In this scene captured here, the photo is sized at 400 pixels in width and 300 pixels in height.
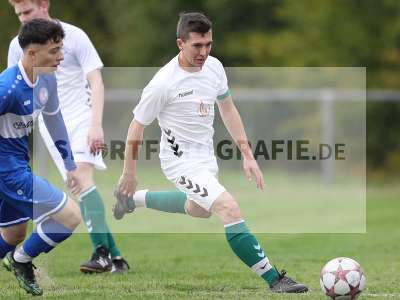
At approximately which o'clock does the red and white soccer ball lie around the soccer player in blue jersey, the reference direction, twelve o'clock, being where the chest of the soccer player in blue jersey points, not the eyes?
The red and white soccer ball is roughly at 11 o'clock from the soccer player in blue jersey.

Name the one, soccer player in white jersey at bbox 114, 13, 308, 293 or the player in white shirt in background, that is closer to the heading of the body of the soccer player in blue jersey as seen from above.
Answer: the soccer player in white jersey

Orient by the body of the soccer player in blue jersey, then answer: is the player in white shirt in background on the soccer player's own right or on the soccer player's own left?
on the soccer player's own left

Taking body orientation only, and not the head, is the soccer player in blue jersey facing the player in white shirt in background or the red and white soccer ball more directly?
the red and white soccer ball

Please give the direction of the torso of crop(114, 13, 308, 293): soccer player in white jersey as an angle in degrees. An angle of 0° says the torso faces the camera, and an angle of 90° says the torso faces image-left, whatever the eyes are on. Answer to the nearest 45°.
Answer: approximately 315°

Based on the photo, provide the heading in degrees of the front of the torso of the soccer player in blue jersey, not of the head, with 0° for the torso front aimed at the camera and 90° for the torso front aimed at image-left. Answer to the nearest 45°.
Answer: approximately 315°

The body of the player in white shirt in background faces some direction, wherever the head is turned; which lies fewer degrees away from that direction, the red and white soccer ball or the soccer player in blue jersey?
the soccer player in blue jersey

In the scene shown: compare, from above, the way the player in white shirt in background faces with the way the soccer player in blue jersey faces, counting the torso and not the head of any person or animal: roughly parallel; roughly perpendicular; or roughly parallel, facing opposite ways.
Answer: roughly perpendicular

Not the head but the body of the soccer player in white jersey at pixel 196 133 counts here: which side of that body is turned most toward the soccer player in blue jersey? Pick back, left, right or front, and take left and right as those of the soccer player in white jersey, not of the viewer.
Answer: right

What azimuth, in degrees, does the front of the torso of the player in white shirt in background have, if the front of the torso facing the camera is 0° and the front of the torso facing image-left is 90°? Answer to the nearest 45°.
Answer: approximately 45°
